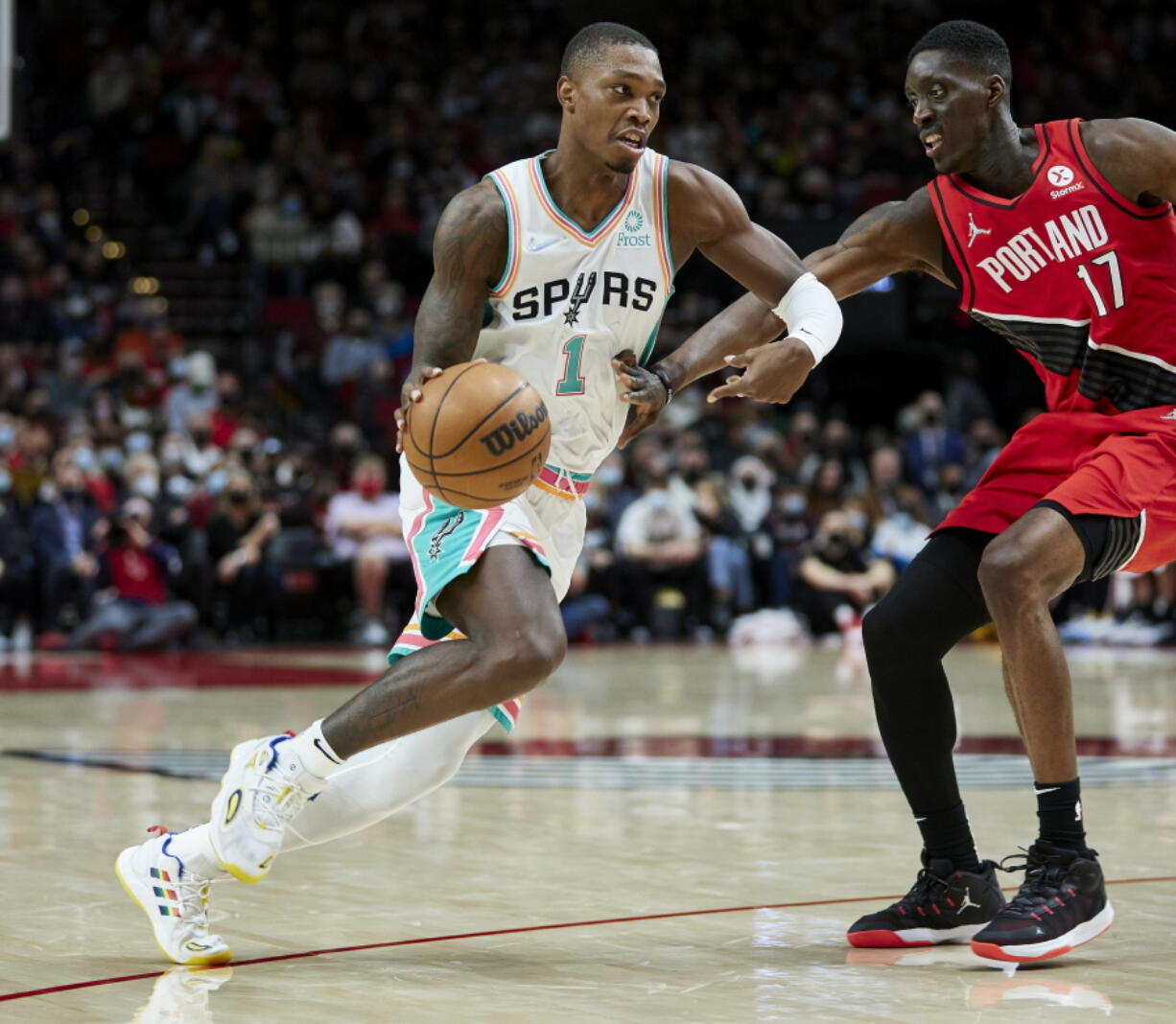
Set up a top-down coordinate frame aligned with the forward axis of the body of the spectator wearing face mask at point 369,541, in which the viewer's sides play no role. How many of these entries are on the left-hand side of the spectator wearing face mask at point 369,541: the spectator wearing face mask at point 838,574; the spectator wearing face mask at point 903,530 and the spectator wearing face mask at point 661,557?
3

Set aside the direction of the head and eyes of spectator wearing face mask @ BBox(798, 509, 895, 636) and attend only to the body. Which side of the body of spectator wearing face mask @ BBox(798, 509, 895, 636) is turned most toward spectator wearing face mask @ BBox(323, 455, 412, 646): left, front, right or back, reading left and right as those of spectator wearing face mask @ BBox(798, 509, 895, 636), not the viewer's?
right

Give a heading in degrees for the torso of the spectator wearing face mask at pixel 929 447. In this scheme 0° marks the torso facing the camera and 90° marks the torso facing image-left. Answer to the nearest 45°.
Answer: approximately 0°

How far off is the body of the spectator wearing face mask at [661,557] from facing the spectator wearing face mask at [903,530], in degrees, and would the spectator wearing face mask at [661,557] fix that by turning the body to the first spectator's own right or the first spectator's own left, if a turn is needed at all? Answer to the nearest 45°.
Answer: approximately 90° to the first spectator's own left

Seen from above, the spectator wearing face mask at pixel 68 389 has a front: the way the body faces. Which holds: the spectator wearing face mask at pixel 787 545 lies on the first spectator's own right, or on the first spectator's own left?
on the first spectator's own left

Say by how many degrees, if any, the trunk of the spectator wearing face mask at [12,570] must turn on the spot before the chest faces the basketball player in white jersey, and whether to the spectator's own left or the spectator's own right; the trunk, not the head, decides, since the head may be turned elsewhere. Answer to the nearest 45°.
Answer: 0° — they already face them

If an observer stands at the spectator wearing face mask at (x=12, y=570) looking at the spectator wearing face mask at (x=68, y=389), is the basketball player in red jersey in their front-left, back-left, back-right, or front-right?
back-right

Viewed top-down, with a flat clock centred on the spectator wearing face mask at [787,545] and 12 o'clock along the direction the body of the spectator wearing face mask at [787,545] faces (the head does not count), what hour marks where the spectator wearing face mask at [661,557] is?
the spectator wearing face mask at [661,557] is roughly at 2 o'clock from the spectator wearing face mask at [787,545].

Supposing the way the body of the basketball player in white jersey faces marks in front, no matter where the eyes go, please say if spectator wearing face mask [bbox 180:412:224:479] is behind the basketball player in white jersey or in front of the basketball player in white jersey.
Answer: behind

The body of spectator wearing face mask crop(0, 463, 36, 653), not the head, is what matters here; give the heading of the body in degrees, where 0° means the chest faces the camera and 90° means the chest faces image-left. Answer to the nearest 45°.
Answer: approximately 0°
